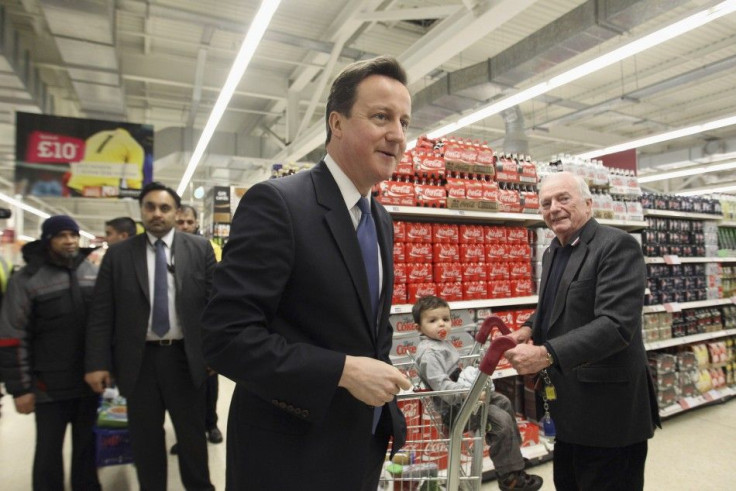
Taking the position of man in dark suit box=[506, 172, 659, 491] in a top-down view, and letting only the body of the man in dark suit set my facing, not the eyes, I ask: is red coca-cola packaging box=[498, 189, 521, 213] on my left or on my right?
on my right

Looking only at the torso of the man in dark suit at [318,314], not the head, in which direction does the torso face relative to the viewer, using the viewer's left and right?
facing the viewer and to the right of the viewer

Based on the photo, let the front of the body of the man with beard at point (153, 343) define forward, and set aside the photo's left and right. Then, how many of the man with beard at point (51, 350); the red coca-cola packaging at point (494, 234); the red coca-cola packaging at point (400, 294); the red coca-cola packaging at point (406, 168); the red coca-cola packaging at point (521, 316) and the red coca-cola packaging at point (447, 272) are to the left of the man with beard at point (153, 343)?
5

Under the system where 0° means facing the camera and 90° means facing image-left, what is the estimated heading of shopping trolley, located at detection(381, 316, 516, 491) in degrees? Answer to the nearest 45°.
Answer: approximately 90°

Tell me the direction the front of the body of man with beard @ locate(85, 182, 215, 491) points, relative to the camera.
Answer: toward the camera

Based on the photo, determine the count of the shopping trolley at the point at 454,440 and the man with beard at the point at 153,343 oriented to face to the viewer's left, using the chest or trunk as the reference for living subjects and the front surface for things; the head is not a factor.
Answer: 1

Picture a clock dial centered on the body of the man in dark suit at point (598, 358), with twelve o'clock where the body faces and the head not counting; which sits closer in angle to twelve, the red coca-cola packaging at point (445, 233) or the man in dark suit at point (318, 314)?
the man in dark suit

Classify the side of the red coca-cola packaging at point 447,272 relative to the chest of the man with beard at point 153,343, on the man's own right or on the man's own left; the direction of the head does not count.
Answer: on the man's own left

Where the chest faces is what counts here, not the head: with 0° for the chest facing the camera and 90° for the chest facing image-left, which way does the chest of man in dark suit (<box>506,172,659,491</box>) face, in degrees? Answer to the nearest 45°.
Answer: approximately 45°

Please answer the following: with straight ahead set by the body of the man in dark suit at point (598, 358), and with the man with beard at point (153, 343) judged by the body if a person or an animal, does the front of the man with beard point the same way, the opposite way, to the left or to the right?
to the left
